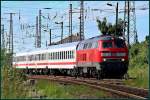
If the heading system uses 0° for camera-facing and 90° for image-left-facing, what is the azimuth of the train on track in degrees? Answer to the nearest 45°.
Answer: approximately 315°
